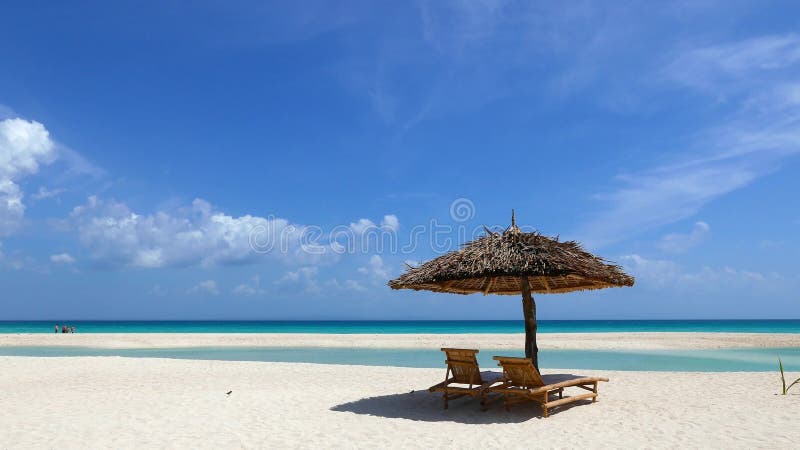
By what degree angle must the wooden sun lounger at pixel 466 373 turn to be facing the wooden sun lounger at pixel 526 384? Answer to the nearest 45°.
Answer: approximately 45° to its right

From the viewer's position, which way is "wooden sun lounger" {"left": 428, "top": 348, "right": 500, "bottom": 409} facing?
facing away from the viewer and to the right of the viewer

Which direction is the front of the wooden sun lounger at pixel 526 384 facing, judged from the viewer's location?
facing away from the viewer and to the right of the viewer
